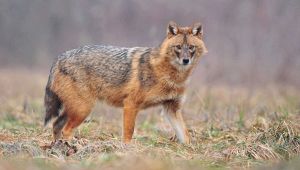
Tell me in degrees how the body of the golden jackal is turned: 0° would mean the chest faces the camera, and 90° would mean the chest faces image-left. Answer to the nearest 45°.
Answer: approximately 270°
